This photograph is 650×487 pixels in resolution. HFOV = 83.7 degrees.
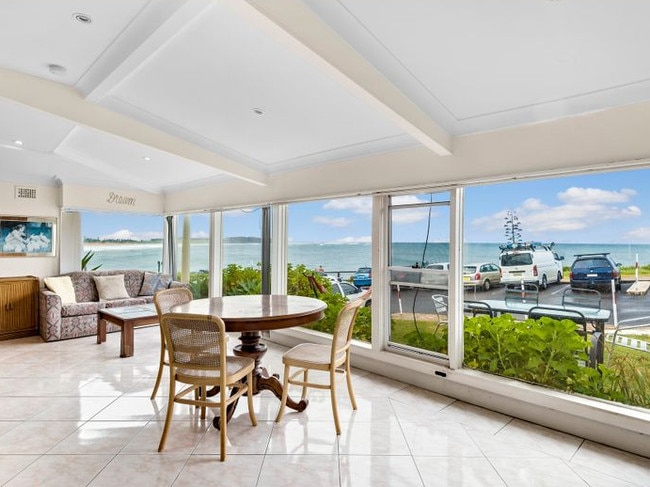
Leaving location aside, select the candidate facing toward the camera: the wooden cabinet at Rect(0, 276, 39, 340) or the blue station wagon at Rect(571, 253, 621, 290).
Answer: the wooden cabinet

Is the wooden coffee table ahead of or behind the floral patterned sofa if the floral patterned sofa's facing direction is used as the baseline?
ahead

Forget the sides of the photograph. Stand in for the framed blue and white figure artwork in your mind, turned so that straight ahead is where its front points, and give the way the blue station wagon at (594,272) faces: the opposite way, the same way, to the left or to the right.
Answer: to the left

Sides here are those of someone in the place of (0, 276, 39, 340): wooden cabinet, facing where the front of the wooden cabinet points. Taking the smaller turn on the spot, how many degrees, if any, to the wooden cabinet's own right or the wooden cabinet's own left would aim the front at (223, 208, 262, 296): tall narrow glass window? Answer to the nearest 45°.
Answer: approximately 45° to the wooden cabinet's own left

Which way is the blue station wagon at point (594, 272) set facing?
away from the camera

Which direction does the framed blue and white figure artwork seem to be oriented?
toward the camera

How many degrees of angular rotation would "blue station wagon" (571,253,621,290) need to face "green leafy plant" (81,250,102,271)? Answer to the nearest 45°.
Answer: approximately 90° to its left

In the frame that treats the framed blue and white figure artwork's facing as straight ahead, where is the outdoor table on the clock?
The outdoor table is roughly at 11 o'clock from the framed blue and white figure artwork.

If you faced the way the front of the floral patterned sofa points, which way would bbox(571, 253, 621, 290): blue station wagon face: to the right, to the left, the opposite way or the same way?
to the left

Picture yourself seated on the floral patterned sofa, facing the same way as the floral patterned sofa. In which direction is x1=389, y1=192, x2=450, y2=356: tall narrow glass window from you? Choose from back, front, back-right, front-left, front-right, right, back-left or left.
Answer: front

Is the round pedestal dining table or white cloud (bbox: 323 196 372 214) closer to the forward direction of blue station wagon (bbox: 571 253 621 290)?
the white cloud

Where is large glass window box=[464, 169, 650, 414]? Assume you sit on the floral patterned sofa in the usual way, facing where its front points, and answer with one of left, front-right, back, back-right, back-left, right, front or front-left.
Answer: front

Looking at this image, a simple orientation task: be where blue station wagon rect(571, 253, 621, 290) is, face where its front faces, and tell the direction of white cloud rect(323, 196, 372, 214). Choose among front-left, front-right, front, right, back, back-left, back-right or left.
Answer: left

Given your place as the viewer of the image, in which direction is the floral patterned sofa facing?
facing the viewer and to the right of the viewer

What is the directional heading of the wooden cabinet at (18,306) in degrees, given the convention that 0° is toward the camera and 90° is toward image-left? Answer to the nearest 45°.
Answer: approximately 0°
